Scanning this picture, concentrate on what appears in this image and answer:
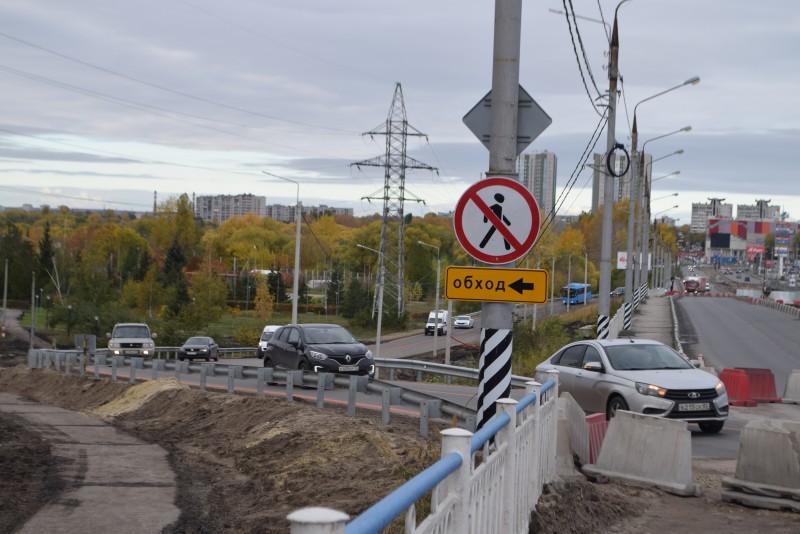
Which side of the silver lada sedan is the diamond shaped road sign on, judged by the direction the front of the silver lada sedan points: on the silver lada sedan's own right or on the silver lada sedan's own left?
on the silver lada sedan's own right

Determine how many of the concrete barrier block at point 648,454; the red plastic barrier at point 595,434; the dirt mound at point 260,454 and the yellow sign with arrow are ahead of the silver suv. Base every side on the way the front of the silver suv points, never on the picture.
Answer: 4

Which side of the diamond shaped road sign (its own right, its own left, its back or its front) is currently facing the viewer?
back

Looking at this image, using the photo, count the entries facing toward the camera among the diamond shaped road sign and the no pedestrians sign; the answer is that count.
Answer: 1

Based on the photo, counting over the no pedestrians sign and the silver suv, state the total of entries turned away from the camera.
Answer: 0

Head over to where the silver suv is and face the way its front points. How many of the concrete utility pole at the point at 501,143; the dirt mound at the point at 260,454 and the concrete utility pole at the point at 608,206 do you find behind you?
0

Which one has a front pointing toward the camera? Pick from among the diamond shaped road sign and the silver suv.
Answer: the silver suv

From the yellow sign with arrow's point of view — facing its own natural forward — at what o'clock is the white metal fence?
The white metal fence is roughly at 12 o'clock from the yellow sign with arrow.

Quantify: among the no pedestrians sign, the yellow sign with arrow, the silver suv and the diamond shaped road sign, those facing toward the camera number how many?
3

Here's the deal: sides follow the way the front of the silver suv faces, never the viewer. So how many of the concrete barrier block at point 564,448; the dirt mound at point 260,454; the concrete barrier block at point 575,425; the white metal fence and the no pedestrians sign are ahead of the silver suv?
5

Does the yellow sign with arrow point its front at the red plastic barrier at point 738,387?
no

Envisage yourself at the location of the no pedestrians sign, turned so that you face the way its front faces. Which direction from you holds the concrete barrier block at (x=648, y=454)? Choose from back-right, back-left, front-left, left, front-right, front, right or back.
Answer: back-left

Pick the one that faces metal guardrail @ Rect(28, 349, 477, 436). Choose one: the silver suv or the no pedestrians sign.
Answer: the silver suv

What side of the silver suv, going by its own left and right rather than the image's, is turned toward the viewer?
front

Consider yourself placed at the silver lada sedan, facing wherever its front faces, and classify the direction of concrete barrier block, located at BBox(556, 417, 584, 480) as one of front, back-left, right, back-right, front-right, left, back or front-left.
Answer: front-right

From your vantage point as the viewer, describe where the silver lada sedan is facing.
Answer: facing the viewer and to the right of the viewer
